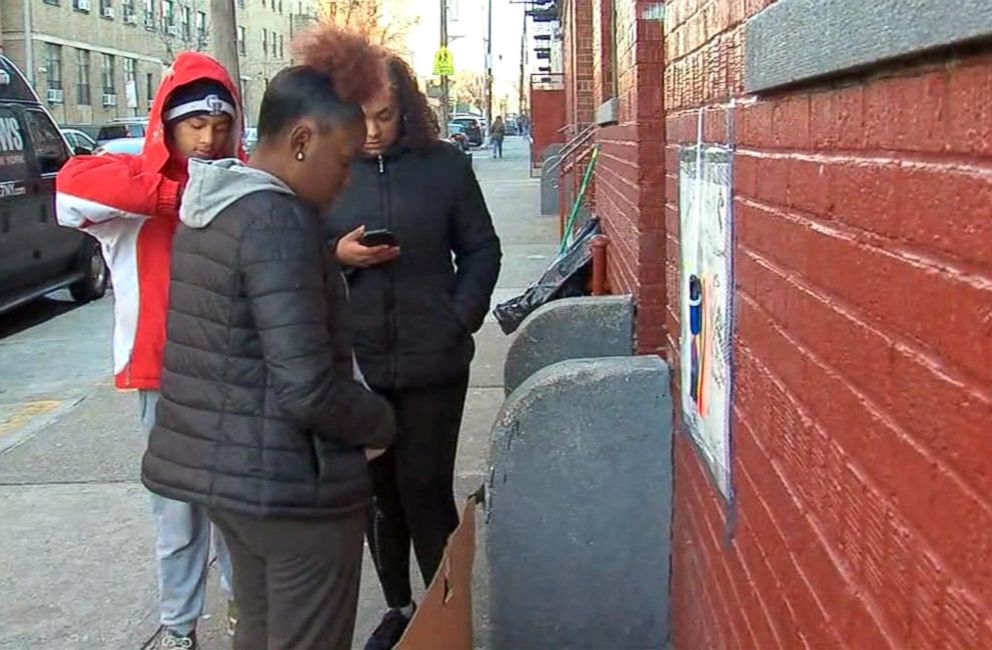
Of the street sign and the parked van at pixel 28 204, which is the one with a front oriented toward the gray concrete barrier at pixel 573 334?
the street sign

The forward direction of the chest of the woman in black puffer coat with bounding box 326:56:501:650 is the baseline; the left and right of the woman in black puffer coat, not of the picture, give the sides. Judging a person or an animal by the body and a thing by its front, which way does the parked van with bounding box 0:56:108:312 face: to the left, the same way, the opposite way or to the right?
the opposite way

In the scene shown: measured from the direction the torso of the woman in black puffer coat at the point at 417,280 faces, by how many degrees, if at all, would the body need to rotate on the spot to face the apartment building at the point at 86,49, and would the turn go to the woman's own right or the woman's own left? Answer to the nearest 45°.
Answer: approximately 135° to the woman's own right

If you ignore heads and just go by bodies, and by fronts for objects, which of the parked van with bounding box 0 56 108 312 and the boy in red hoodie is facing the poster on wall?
the boy in red hoodie

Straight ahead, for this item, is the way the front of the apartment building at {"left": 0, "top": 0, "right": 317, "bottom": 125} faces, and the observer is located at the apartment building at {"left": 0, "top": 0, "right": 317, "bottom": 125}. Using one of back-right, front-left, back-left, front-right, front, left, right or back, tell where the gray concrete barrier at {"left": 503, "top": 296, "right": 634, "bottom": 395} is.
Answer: front-right

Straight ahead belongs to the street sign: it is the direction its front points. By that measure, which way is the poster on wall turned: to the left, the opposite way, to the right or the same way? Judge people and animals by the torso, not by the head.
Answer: to the right

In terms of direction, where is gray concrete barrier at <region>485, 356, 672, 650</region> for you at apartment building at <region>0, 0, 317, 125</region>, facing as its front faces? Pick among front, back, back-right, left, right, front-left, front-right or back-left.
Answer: front-right

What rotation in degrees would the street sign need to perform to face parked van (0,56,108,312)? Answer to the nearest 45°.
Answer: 0° — it already faces it

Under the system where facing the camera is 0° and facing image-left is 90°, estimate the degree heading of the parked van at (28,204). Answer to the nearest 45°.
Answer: approximately 225°

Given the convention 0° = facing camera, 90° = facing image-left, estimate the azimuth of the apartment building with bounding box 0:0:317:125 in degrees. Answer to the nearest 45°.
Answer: approximately 315°

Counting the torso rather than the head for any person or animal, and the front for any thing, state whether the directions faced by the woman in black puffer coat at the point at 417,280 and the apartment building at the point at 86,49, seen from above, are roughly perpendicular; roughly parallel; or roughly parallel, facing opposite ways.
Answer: roughly perpendicular

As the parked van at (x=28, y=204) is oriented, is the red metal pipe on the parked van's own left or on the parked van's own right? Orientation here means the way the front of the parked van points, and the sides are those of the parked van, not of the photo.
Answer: on the parked van's own right

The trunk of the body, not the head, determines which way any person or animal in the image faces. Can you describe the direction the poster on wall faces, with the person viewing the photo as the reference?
facing to the left of the viewer
